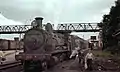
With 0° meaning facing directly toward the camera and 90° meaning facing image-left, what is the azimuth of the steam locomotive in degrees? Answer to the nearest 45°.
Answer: approximately 45°
